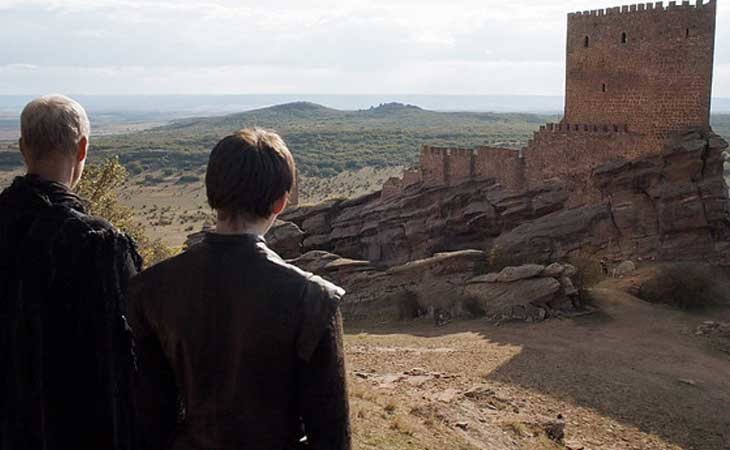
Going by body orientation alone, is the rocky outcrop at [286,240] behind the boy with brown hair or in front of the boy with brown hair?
in front

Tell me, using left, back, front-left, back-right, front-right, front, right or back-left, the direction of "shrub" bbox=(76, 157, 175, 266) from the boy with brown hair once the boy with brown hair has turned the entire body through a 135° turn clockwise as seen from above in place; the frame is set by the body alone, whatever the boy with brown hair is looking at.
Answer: back-left

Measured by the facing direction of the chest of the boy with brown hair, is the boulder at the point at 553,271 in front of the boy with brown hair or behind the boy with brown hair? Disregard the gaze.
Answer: in front

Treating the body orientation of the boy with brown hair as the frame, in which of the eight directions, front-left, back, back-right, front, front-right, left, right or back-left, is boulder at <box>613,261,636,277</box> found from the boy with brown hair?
front-right

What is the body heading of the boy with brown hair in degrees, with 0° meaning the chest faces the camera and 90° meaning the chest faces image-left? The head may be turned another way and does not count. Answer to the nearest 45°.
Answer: approximately 180°

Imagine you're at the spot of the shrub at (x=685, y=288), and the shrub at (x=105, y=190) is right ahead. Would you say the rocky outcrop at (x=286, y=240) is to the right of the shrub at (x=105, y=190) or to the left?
right

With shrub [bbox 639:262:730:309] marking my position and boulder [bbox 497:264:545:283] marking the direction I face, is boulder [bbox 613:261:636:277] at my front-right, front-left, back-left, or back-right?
front-right

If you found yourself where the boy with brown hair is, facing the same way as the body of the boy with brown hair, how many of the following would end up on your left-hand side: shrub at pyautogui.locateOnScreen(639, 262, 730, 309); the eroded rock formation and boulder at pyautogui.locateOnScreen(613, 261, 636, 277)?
0

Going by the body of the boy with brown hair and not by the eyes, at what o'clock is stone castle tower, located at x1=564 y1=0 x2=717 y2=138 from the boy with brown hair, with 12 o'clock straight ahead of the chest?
The stone castle tower is roughly at 1 o'clock from the boy with brown hair.

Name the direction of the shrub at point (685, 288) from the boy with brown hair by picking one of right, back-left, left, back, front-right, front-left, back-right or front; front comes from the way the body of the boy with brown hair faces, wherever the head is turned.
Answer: front-right

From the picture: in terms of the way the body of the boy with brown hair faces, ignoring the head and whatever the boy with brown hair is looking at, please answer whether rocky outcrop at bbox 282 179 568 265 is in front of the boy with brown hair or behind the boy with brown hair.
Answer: in front

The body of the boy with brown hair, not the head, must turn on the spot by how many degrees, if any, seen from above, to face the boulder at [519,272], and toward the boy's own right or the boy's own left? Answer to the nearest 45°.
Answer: approximately 45° to the boy's own right

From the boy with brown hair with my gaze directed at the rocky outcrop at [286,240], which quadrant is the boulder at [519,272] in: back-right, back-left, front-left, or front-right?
front-right
